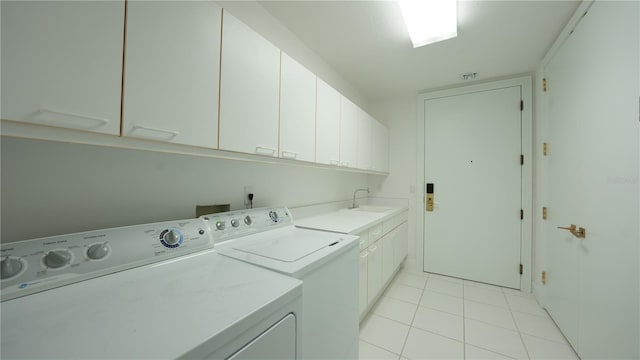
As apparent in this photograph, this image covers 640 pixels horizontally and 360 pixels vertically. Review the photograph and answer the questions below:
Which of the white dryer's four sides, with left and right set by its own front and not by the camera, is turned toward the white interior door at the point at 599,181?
front

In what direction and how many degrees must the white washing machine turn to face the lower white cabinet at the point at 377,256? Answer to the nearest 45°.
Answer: approximately 90° to its left

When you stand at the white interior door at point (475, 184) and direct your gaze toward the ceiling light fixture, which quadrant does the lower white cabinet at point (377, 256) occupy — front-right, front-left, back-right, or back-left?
front-right

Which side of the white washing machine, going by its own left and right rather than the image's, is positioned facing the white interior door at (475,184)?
left

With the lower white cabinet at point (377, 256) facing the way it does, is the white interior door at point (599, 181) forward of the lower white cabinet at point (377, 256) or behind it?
forward

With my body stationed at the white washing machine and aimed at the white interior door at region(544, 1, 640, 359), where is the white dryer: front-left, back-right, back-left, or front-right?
back-right

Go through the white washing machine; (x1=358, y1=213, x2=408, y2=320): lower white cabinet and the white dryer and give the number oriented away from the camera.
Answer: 0

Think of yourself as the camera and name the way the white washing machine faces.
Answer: facing the viewer and to the right of the viewer

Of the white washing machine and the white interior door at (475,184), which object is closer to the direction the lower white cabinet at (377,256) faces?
the white interior door

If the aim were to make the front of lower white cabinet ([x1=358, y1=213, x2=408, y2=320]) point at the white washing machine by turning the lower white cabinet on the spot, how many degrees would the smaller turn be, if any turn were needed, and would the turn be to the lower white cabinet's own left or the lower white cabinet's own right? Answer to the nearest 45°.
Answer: approximately 90° to the lower white cabinet's own right

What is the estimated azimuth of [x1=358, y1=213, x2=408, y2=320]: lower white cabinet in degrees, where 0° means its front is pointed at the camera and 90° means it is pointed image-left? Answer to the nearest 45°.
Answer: approximately 270°

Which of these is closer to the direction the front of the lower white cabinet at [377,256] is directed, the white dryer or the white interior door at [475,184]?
the white interior door

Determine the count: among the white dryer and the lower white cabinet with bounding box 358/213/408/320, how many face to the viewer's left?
0
